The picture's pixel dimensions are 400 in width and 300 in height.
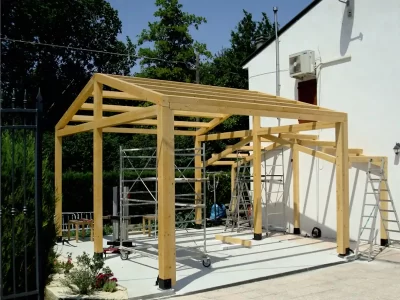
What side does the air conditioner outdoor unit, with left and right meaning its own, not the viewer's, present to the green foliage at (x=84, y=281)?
front

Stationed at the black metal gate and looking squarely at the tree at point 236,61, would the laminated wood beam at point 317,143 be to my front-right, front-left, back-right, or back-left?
front-right

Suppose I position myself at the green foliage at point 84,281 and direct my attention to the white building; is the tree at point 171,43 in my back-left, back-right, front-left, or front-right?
front-left

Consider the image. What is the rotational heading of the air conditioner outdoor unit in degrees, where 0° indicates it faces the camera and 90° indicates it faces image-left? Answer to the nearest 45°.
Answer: approximately 45°

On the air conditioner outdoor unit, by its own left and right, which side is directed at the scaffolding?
front
